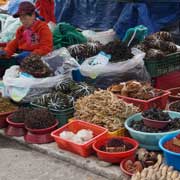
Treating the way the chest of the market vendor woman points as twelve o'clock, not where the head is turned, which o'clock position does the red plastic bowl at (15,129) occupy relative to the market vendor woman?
The red plastic bowl is roughly at 11 o'clock from the market vendor woman.

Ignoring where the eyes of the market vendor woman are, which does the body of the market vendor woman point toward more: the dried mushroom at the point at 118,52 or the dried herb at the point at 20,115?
the dried herb

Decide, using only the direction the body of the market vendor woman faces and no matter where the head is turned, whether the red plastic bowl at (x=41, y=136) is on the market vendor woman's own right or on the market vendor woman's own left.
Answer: on the market vendor woman's own left

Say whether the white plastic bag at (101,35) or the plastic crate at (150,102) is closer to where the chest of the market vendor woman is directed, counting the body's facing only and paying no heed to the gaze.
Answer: the plastic crate

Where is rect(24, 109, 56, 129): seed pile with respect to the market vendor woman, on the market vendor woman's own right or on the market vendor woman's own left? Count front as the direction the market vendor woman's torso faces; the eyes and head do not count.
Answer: on the market vendor woman's own left

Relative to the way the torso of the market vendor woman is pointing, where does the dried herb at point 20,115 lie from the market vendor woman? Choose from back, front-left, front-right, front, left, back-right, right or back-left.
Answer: front-left

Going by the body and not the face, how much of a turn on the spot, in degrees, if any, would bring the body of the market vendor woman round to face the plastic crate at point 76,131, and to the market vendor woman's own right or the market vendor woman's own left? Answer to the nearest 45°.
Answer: approximately 45° to the market vendor woman's own left

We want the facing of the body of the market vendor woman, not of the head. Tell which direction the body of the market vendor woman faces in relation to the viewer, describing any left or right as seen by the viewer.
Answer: facing the viewer and to the left of the viewer

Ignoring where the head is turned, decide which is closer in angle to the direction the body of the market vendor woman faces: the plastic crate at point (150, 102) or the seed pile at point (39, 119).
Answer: the seed pile

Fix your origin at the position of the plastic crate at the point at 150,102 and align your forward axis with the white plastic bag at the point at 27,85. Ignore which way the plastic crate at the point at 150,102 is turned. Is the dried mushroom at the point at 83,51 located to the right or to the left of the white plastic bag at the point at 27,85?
right

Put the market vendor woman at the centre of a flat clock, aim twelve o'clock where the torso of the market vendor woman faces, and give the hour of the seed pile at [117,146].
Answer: The seed pile is roughly at 10 o'clock from the market vendor woman.
